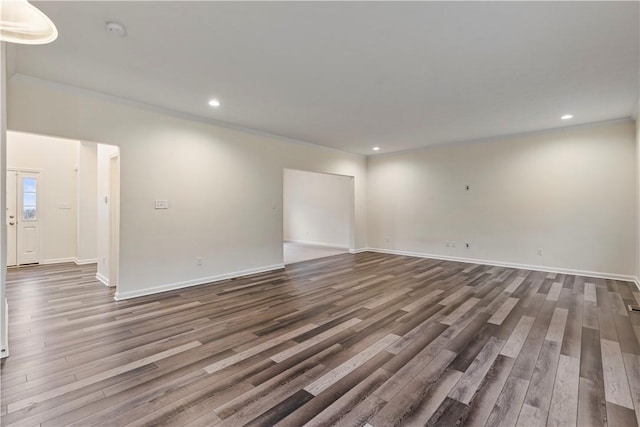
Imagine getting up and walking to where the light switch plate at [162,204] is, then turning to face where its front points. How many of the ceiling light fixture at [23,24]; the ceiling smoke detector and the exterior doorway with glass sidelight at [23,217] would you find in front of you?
2

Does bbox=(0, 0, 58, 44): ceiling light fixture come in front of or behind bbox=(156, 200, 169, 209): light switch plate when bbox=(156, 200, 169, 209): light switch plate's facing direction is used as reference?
in front

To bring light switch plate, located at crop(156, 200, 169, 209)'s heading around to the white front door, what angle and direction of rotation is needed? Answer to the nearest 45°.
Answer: approximately 135° to its right

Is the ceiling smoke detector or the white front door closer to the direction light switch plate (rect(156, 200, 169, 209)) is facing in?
the ceiling smoke detector

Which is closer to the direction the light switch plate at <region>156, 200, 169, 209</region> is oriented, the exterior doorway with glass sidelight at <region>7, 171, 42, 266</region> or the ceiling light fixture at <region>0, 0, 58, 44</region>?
the ceiling light fixture

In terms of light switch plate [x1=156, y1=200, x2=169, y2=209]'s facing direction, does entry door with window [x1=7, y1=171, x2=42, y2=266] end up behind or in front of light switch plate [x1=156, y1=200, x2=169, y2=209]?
behind

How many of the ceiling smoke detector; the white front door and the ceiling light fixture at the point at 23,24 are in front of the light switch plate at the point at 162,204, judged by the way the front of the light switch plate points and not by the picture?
2

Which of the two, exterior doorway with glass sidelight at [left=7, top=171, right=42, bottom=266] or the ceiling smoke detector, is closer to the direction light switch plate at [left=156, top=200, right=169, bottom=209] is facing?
the ceiling smoke detector

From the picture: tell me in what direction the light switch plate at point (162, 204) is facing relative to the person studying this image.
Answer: facing the viewer

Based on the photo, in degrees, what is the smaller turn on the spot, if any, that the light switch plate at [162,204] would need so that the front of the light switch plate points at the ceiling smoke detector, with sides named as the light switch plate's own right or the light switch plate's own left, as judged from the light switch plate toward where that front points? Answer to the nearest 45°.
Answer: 0° — it already faces it
